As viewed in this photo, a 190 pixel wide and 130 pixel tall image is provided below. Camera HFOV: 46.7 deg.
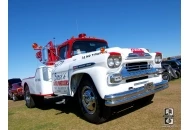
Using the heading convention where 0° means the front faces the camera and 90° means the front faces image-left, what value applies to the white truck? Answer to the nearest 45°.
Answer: approximately 315°
